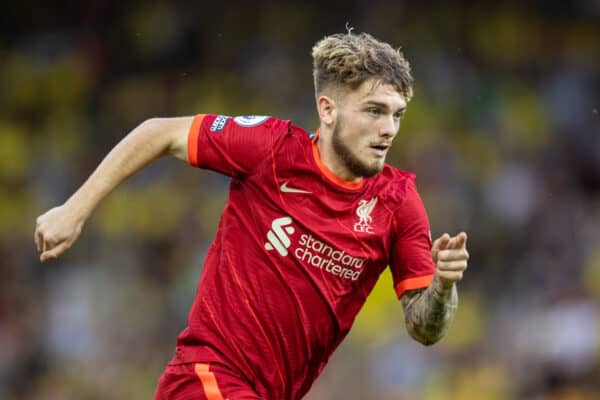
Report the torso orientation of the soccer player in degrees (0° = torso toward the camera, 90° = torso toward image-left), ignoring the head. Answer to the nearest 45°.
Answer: approximately 315°
